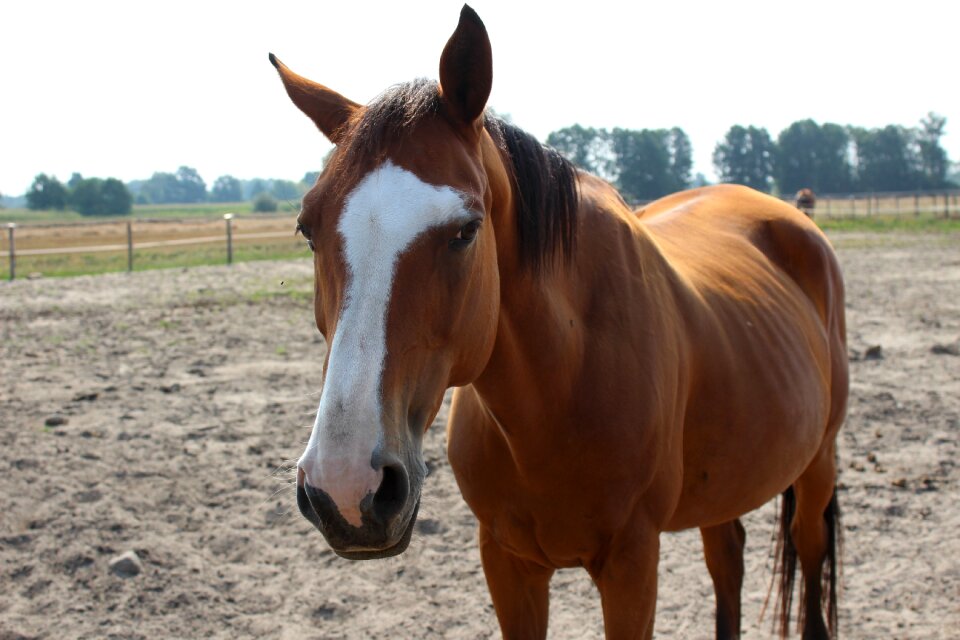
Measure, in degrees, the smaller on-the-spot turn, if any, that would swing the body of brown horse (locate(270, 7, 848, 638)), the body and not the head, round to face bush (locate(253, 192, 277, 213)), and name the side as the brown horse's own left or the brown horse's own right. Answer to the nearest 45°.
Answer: approximately 135° to the brown horse's own right

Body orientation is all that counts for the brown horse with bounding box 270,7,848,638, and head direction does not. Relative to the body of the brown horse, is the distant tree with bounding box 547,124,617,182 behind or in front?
behind

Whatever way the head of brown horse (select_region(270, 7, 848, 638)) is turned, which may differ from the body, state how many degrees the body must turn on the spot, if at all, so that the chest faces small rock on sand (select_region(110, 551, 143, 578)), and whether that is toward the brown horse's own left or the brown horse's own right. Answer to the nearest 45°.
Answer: approximately 90° to the brown horse's own right

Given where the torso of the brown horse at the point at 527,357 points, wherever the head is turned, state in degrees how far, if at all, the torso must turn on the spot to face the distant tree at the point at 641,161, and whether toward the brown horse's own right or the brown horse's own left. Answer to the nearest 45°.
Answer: approximately 135° to the brown horse's own right

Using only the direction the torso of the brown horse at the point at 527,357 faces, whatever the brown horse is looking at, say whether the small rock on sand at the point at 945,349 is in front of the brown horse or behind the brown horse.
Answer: behind

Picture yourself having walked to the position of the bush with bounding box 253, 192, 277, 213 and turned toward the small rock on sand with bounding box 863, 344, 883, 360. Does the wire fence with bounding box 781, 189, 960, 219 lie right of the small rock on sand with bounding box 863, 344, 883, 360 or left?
left

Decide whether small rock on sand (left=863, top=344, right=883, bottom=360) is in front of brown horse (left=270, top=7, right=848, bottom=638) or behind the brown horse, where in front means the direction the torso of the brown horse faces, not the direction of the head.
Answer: behind

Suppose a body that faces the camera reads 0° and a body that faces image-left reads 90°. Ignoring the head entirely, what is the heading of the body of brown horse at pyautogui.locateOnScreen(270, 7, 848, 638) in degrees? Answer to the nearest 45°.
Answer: approximately 45°
